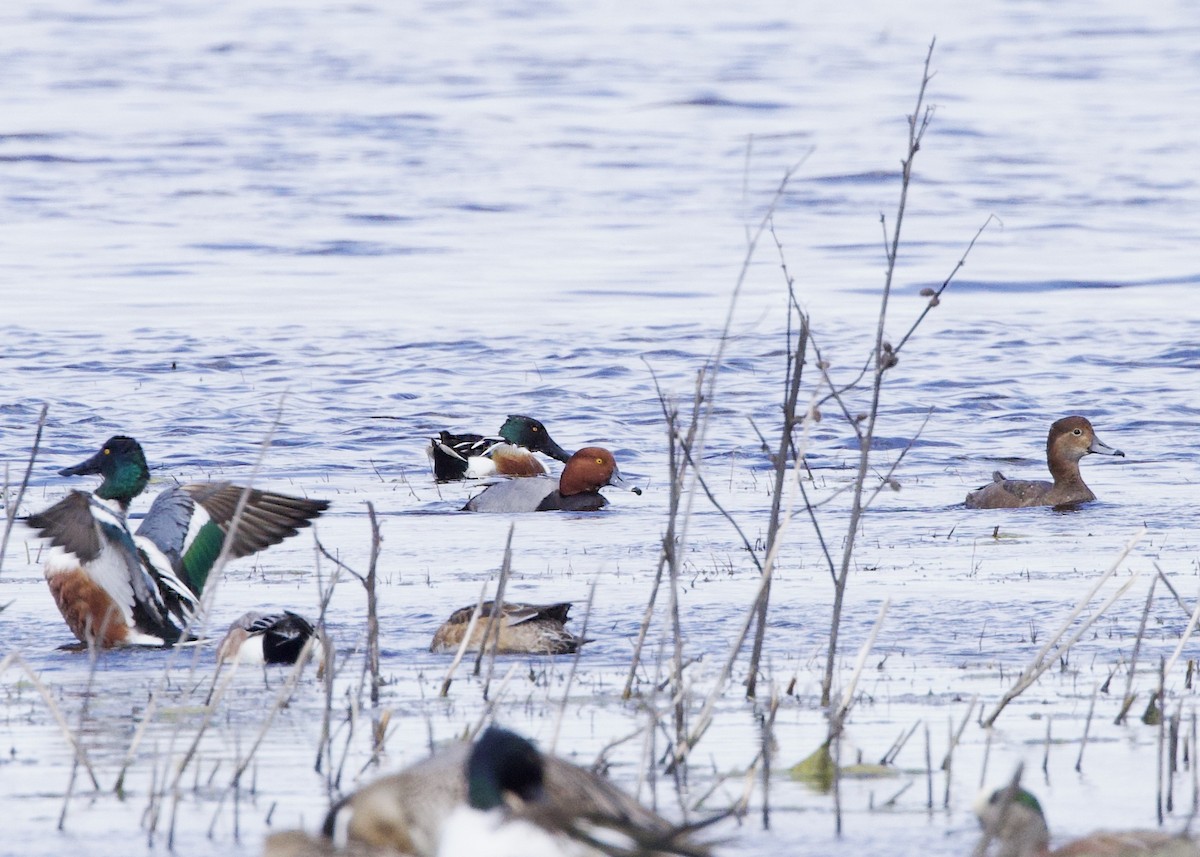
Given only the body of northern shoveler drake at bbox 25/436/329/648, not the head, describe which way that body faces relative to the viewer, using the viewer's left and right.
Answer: facing away from the viewer and to the left of the viewer

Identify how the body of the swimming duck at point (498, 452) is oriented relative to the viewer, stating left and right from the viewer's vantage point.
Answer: facing to the right of the viewer

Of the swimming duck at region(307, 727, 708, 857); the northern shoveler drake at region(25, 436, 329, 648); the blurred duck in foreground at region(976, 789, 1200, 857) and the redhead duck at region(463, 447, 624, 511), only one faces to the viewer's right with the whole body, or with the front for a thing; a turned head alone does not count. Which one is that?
the redhead duck

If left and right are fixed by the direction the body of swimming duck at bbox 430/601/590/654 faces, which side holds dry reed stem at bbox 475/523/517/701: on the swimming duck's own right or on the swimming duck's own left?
on the swimming duck's own left

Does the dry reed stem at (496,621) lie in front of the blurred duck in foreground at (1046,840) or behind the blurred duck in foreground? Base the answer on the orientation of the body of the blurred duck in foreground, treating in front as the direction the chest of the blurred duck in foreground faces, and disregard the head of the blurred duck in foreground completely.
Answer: in front

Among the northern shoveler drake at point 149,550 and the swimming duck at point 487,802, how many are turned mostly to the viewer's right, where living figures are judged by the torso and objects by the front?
0

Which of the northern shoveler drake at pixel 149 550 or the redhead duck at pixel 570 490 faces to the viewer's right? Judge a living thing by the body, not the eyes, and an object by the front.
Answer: the redhead duck

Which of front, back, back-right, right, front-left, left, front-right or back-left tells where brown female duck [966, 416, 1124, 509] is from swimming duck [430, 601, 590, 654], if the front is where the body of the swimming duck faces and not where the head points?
back-right

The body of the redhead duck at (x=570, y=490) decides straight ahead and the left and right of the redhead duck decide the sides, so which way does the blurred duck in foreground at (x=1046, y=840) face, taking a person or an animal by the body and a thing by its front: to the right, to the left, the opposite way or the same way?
the opposite way

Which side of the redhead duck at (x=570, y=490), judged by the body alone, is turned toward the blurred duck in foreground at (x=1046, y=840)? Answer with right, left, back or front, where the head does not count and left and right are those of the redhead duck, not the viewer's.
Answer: right

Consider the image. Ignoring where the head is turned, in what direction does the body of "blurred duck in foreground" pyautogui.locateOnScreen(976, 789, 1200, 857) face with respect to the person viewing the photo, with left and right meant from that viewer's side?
facing to the left of the viewer

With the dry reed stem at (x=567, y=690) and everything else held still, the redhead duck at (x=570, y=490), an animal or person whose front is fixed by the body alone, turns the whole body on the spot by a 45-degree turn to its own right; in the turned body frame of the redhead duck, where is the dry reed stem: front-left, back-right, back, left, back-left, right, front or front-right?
front-right

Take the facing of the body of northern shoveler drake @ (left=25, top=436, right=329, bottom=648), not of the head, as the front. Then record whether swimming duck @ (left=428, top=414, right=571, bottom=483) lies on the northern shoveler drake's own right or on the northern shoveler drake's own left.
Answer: on the northern shoveler drake's own right

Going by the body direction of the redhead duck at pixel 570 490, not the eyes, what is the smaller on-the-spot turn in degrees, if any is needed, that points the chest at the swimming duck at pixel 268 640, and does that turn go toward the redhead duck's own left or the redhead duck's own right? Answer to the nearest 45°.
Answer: approximately 90° to the redhead duck's own right

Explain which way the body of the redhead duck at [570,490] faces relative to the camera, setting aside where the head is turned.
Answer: to the viewer's right
